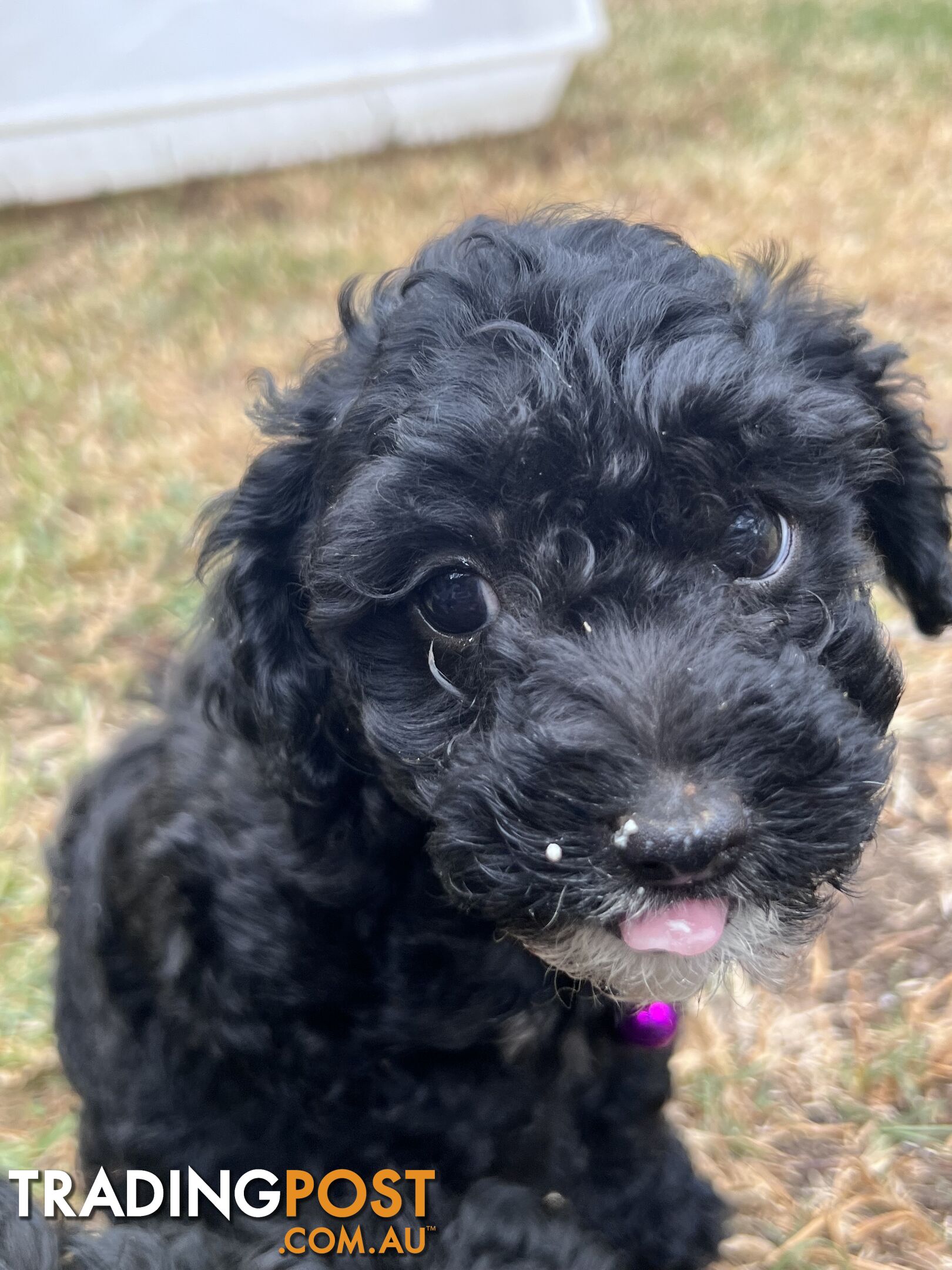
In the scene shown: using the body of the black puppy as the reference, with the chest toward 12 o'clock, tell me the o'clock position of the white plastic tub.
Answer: The white plastic tub is roughly at 7 o'clock from the black puppy.

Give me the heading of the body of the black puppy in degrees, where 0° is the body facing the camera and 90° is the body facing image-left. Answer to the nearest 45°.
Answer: approximately 315°
